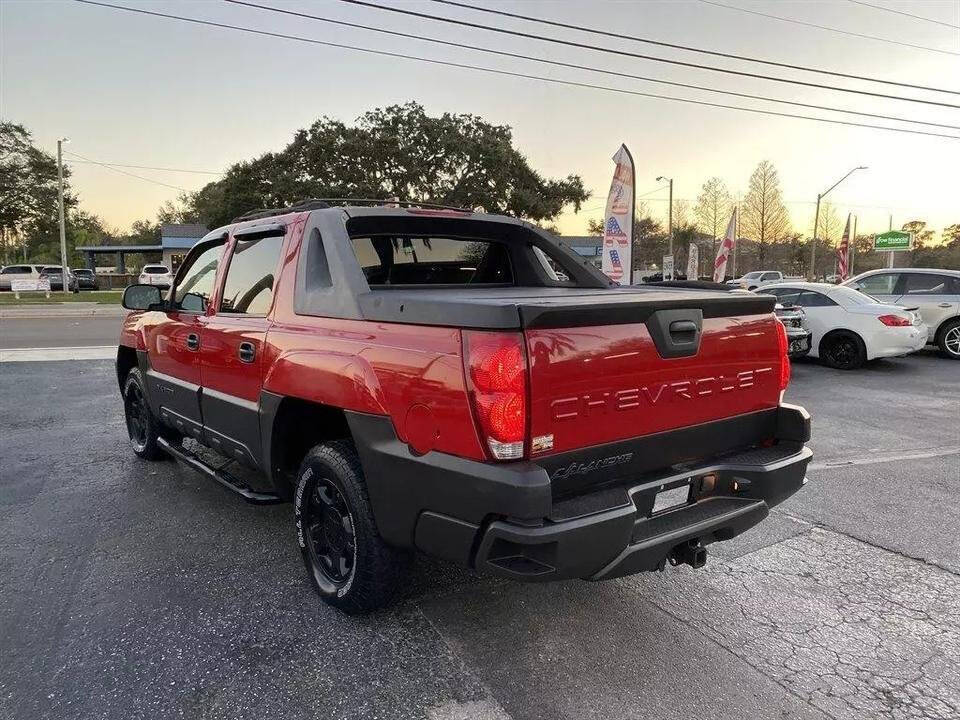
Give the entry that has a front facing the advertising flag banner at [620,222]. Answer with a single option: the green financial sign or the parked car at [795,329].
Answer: the green financial sign

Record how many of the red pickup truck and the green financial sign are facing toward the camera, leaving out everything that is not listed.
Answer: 1

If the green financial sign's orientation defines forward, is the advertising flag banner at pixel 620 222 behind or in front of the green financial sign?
in front

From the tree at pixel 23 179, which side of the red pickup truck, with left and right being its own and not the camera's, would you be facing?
front

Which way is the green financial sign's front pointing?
toward the camera

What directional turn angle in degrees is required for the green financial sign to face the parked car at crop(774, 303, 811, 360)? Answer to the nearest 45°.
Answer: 0° — it already faces it

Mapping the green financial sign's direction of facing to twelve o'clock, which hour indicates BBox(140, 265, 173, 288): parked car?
The parked car is roughly at 2 o'clock from the green financial sign.

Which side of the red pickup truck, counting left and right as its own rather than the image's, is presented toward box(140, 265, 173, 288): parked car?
front

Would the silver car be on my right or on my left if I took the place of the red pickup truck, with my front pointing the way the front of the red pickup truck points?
on my right

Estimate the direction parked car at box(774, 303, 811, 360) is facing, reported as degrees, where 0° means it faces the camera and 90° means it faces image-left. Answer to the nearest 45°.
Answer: approximately 315°

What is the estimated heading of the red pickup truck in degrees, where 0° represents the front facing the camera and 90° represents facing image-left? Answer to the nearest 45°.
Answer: approximately 135°

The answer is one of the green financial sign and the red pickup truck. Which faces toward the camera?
the green financial sign

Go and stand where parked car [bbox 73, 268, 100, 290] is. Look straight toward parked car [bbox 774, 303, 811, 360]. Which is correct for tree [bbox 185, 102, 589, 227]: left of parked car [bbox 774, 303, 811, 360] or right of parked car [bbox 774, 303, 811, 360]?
left

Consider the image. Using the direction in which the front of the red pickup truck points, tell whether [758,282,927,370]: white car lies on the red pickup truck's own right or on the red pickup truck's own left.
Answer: on the red pickup truck's own right
